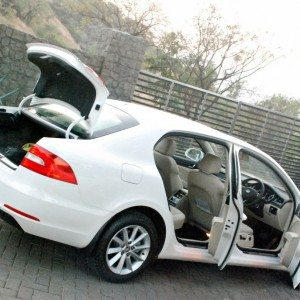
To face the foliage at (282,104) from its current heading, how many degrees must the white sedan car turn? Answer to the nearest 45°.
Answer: approximately 45° to its left

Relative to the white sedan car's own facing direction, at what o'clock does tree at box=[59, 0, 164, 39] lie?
The tree is roughly at 10 o'clock from the white sedan car.

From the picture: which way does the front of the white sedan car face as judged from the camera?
facing away from the viewer and to the right of the viewer
